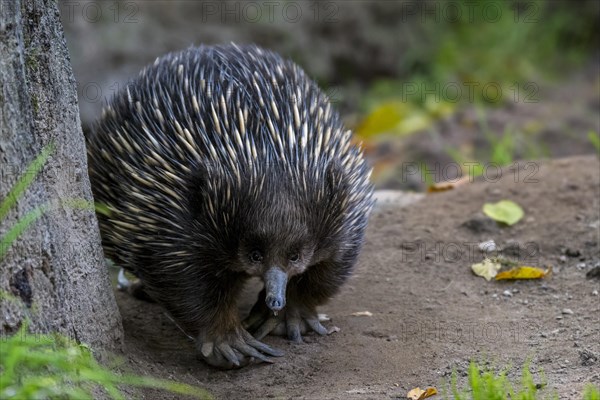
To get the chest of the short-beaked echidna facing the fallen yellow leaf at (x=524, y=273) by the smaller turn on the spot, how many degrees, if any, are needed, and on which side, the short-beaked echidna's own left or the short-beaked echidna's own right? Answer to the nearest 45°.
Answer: approximately 45° to the short-beaked echidna's own left

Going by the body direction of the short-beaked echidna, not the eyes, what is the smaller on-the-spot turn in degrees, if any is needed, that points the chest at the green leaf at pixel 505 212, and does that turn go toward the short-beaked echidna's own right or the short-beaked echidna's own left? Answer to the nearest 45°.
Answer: approximately 90° to the short-beaked echidna's own left

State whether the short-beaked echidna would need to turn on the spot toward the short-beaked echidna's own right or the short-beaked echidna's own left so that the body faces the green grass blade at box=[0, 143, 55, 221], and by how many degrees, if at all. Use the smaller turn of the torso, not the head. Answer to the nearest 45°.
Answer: approximately 90° to the short-beaked echidna's own right

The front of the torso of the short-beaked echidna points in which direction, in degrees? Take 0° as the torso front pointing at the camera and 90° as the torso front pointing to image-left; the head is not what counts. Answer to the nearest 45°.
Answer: approximately 315°

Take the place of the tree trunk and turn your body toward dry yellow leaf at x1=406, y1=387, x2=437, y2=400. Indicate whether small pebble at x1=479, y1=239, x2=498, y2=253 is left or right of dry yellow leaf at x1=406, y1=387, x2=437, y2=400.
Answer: left

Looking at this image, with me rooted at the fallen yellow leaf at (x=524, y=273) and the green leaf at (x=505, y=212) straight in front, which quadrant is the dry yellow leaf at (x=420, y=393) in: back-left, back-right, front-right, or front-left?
back-left
